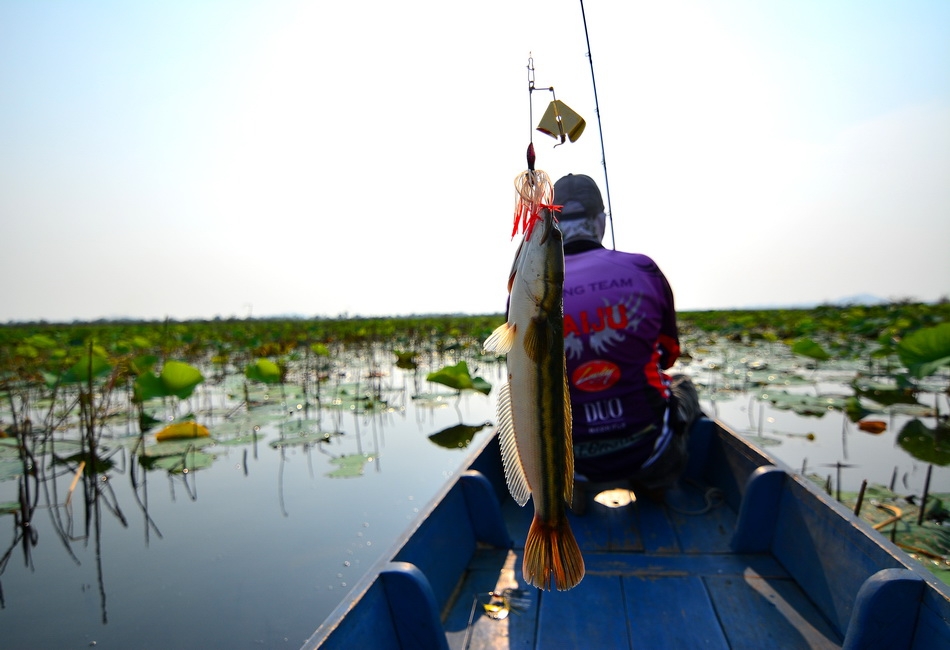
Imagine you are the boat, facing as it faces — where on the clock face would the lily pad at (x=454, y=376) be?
The lily pad is roughly at 11 o'clock from the boat.

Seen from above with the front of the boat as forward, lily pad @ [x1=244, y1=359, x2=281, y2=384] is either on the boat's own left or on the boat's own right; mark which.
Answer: on the boat's own left

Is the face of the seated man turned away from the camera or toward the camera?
away from the camera

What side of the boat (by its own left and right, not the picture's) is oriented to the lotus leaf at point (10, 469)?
left

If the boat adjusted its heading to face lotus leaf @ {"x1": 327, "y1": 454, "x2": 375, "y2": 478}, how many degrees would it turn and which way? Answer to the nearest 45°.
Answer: approximately 45° to its left

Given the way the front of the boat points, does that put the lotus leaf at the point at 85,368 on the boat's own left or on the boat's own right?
on the boat's own left

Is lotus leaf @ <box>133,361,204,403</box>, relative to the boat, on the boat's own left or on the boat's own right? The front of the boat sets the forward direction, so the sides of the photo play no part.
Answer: on the boat's own left

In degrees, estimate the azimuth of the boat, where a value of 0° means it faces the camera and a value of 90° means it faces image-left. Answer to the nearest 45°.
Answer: approximately 180°

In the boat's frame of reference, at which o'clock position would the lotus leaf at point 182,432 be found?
The lotus leaf is roughly at 10 o'clock from the boat.
